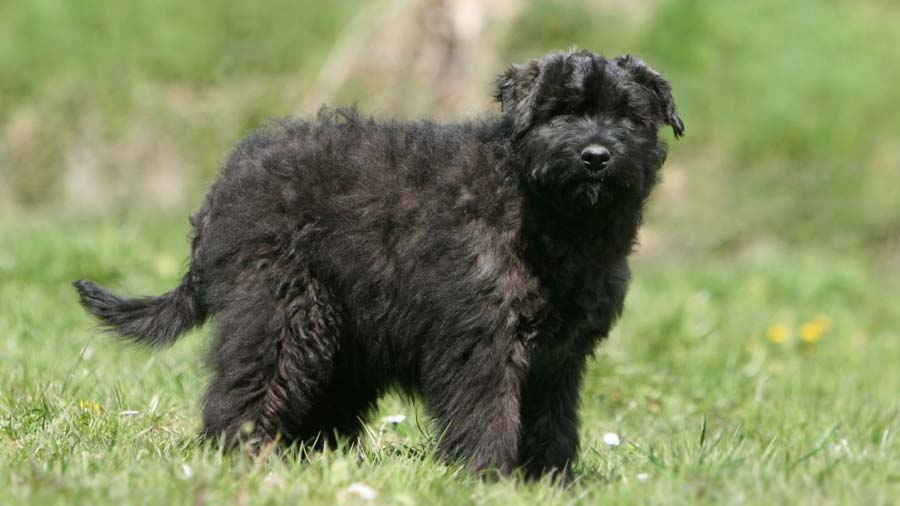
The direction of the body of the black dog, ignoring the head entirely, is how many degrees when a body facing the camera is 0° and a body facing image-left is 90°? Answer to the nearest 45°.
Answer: approximately 315°

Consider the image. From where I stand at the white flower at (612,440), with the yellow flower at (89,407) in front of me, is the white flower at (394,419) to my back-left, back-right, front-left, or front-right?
front-right

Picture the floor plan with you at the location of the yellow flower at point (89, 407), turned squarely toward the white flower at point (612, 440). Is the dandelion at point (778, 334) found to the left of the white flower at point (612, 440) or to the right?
left

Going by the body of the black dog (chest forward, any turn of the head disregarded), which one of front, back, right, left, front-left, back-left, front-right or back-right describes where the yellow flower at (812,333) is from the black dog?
left

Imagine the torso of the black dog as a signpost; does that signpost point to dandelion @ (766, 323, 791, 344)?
no

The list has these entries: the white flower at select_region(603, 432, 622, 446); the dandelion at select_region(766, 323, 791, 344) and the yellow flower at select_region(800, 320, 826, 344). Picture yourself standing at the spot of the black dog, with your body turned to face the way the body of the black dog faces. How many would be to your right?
0

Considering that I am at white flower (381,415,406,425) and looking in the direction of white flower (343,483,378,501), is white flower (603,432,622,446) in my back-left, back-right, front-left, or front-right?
front-left
